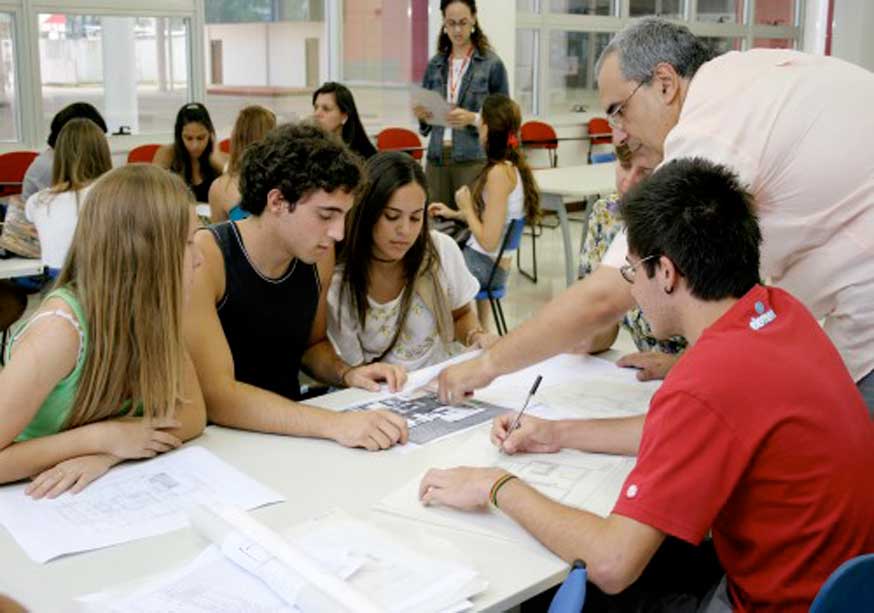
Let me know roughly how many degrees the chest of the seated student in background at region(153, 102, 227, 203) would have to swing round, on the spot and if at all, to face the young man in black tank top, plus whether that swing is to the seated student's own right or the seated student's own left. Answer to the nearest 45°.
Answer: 0° — they already face them

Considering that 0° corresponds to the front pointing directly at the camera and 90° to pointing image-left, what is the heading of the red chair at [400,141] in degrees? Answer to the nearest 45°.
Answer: approximately 0°

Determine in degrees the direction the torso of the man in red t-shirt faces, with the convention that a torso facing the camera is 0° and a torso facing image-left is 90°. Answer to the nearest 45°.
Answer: approximately 135°

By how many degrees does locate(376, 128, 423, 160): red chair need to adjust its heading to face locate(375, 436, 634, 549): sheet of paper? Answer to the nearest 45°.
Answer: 0° — it already faces it

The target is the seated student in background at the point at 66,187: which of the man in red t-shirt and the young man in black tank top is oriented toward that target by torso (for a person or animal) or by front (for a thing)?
the man in red t-shirt

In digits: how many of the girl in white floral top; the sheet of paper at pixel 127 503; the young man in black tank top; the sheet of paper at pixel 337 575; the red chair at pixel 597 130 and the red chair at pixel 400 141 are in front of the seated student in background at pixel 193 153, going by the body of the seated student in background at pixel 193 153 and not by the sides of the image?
4

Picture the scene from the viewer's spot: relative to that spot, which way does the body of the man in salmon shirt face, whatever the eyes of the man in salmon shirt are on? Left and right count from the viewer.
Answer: facing to the left of the viewer

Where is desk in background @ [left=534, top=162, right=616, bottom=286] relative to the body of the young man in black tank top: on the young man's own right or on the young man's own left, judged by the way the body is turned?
on the young man's own left
